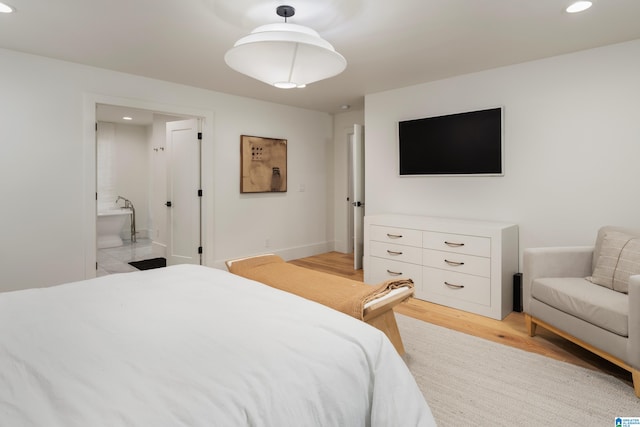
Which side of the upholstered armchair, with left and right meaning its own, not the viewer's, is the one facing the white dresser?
right

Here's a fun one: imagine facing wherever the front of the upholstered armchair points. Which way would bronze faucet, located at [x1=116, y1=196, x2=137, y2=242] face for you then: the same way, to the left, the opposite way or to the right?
the same way

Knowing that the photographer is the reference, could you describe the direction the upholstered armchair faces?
facing the viewer and to the left of the viewer

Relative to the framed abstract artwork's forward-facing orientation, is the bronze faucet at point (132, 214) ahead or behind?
behind

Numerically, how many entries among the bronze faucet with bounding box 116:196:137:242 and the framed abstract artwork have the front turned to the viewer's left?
1

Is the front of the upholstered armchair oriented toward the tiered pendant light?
yes

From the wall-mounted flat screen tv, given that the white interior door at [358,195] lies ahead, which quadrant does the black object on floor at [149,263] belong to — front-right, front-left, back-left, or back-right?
front-left

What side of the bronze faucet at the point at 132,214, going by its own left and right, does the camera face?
left

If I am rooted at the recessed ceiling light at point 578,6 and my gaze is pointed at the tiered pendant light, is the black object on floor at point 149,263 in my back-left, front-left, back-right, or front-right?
front-right

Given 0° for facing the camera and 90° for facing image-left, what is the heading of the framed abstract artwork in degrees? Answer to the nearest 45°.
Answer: approximately 315°

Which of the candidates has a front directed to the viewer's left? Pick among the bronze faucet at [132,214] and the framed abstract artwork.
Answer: the bronze faucet
